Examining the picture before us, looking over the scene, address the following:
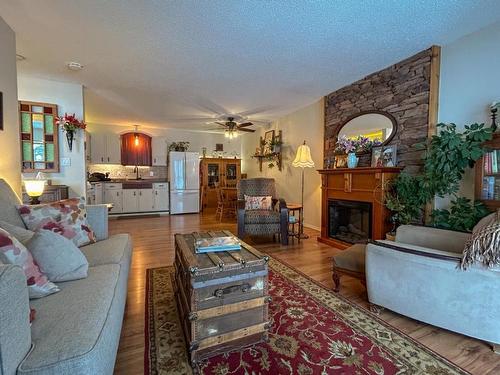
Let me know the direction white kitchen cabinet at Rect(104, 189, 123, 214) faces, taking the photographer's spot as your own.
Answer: facing the viewer

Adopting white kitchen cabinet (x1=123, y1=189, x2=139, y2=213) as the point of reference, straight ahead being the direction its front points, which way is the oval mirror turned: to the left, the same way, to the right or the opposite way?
to the right

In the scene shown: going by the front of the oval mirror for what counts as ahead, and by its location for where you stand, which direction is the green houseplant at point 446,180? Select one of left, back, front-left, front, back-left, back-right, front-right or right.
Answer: left

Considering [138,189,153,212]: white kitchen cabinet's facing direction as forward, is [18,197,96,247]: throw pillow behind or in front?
in front

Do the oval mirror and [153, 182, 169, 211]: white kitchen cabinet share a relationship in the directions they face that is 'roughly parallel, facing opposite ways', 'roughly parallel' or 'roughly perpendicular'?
roughly perpendicular

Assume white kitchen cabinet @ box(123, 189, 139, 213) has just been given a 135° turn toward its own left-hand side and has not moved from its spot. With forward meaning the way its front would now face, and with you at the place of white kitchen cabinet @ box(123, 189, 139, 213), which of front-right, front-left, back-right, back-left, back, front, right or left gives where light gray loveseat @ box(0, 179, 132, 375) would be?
back-right

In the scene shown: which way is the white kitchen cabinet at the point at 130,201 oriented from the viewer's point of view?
toward the camera

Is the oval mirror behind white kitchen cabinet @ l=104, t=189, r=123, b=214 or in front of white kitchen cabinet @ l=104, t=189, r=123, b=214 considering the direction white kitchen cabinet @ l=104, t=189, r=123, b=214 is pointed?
in front

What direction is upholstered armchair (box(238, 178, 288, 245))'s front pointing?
toward the camera

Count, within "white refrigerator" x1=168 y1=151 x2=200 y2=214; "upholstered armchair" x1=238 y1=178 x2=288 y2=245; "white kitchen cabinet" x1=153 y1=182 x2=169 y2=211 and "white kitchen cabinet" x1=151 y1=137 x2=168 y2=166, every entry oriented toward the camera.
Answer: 4

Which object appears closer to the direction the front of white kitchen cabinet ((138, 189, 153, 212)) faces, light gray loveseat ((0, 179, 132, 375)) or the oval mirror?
the light gray loveseat

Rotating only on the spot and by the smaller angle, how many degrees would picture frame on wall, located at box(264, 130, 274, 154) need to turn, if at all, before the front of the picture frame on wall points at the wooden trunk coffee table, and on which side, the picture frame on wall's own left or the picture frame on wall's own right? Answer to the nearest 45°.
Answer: approximately 45° to the picture frame on wall's own left

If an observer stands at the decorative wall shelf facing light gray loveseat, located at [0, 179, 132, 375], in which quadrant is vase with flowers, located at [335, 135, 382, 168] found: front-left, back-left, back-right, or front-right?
front-left

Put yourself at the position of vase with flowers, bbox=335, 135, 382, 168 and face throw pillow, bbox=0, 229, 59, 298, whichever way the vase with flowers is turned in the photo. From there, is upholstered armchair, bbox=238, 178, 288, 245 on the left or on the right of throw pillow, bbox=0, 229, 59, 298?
right

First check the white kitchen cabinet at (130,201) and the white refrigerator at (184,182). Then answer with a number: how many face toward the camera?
2

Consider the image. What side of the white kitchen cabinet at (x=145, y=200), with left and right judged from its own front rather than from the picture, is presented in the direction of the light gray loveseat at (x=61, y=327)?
front

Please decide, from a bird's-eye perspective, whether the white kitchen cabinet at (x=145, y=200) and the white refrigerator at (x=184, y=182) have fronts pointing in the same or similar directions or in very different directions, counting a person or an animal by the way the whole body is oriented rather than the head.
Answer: same or similar directions
